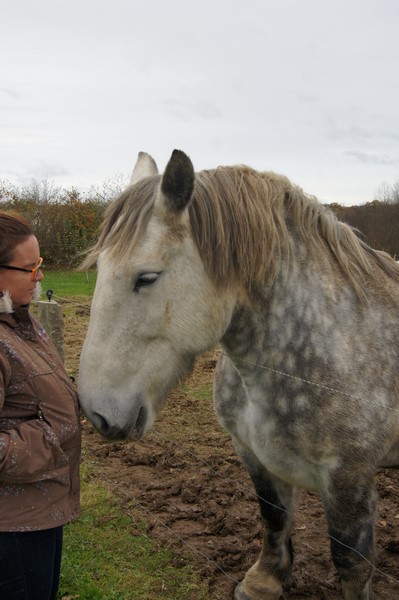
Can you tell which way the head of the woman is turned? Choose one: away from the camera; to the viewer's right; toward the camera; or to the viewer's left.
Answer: to the viewer's right

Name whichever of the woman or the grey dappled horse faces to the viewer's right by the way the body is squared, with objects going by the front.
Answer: the woman

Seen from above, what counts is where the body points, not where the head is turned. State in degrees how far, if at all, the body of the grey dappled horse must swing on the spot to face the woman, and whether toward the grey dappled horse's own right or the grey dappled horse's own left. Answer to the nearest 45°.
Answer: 0° — it already faces them

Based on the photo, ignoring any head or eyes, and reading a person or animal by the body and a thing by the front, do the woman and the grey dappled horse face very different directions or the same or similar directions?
very different directions

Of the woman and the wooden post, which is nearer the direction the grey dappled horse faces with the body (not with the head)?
the woman

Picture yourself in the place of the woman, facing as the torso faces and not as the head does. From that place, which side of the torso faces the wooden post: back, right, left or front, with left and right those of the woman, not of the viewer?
left

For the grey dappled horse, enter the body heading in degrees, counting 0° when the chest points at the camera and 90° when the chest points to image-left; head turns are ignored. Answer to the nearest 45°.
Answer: approximately 45°

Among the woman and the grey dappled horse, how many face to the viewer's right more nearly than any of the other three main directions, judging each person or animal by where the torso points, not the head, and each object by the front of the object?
1

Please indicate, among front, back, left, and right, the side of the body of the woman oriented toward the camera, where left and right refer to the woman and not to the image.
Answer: right
